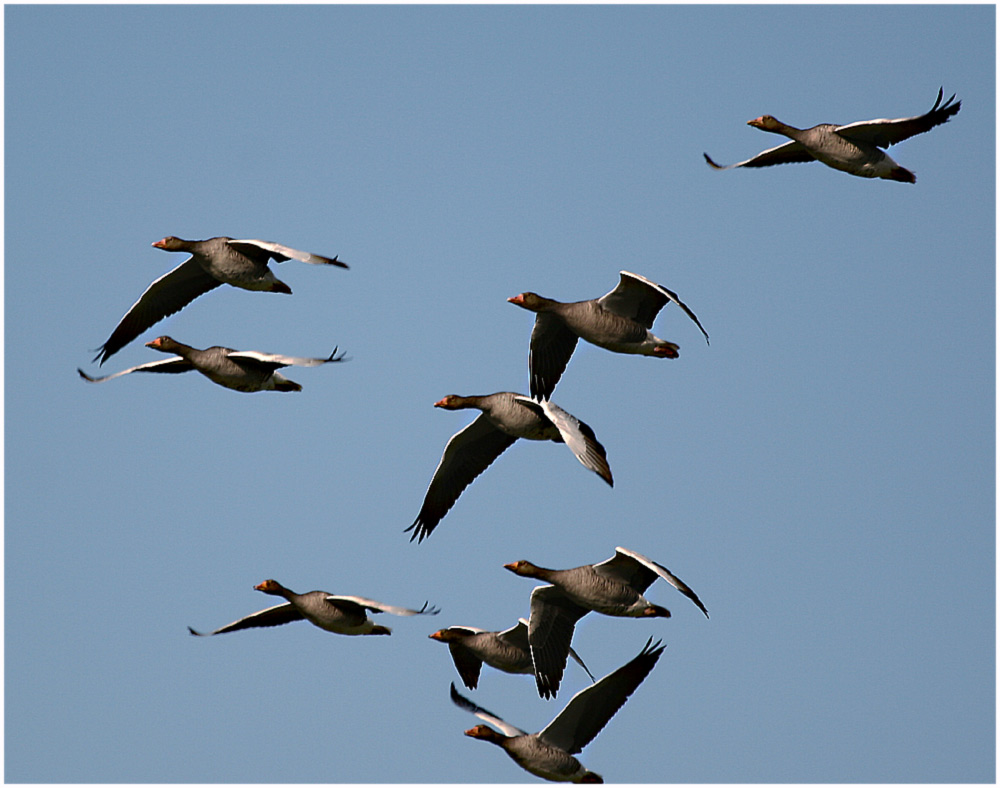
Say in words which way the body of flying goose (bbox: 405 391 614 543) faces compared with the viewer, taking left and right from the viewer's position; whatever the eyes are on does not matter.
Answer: facing the viewer and to the left of the viewer

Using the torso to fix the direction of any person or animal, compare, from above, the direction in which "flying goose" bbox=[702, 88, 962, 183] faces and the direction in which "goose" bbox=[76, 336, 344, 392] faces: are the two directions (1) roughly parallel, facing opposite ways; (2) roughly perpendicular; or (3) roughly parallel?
roughly parallel

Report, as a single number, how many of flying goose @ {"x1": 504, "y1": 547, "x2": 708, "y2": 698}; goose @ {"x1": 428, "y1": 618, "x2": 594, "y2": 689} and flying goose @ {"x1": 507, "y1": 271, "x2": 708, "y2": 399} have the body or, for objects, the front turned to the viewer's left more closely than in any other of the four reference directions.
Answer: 3

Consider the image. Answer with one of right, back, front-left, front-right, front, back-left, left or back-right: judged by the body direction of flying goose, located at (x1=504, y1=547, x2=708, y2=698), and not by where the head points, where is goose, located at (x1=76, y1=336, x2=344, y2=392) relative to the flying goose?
front

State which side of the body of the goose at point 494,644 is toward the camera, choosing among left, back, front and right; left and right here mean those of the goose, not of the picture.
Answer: left

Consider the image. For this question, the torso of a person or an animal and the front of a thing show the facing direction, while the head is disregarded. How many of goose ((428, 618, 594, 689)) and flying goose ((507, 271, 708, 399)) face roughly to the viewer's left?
2

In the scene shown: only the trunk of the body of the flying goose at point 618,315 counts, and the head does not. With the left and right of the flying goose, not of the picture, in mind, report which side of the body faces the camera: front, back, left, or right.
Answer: left
